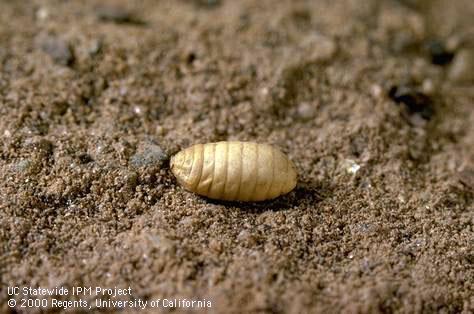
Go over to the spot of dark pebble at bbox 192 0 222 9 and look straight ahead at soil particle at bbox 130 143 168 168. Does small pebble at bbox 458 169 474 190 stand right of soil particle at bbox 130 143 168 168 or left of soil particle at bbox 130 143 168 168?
left

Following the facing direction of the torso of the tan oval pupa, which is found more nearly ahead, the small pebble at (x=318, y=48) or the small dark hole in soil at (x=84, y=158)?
the small dark hole in soil

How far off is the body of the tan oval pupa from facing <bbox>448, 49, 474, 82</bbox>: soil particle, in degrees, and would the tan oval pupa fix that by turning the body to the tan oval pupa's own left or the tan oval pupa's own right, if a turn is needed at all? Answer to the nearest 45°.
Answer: approximately 135° to the tan oval pupa's own right

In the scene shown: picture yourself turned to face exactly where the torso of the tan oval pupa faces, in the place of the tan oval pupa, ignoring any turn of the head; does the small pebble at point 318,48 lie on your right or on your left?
on your right

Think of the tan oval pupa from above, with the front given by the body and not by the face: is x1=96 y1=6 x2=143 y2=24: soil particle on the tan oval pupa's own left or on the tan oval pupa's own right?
on the tan oval pupa's own right

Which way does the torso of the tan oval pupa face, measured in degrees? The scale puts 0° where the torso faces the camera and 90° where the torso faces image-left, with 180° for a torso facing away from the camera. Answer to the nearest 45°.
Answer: approximately 90°

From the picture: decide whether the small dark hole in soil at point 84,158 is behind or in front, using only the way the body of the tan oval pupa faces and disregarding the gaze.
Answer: in front

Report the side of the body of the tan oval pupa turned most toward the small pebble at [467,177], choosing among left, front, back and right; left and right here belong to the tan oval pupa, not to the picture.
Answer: back

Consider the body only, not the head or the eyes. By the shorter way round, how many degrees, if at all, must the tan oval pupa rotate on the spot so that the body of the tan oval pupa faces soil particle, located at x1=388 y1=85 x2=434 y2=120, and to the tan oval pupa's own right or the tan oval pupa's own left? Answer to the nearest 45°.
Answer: approximately 135° to the tan oval pupa's own right
